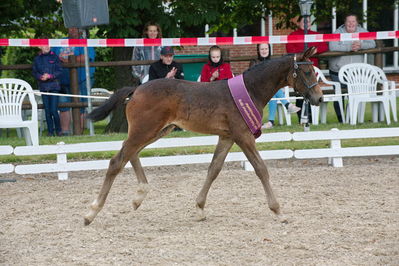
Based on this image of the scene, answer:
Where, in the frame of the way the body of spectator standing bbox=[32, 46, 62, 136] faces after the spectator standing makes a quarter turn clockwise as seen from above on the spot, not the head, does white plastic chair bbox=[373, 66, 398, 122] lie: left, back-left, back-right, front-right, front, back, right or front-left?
back

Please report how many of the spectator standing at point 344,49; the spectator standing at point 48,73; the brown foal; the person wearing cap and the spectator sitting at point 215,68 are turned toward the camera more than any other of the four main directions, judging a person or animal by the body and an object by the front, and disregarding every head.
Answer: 4

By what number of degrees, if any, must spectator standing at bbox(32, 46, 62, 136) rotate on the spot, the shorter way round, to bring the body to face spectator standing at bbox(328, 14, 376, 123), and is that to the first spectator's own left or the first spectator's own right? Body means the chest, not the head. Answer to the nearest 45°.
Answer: approximately 90° to the first spectator's own left

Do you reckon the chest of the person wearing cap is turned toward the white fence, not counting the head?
yes

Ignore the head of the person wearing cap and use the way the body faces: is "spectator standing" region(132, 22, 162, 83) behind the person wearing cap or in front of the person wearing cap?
behind

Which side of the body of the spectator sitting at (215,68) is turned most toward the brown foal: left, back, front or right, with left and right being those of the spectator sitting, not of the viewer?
front

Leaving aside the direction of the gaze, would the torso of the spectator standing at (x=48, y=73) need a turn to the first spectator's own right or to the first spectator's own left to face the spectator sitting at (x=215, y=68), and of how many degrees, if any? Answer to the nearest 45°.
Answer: approximately 45° to the first spectator's own left

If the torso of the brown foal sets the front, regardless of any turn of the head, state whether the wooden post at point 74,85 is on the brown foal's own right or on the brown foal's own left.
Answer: on the brown foal's own left

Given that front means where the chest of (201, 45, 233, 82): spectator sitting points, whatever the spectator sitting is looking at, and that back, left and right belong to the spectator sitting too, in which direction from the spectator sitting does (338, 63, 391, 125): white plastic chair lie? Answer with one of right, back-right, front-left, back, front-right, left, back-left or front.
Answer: back-left

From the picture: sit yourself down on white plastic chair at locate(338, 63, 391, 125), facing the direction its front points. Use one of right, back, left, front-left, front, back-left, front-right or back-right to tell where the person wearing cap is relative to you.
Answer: right

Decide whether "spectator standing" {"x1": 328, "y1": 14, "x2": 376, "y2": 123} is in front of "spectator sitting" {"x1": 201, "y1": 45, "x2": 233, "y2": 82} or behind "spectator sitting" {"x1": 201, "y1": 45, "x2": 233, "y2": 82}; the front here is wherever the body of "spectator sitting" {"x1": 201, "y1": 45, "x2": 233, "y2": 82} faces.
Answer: behind

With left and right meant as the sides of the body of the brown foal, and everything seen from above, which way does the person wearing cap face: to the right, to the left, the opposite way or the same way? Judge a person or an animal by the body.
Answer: to the right
